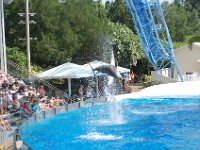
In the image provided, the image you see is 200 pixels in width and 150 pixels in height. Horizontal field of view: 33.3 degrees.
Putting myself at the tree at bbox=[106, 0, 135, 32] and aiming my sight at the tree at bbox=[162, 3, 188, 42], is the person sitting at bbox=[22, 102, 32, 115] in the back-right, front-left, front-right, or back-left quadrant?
back-right

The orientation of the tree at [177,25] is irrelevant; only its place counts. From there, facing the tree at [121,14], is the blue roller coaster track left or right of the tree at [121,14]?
left

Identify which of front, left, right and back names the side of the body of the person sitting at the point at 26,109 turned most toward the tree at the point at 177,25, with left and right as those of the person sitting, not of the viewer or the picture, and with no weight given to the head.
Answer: left

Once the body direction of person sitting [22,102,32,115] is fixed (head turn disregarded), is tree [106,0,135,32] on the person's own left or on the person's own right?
on the person's own left

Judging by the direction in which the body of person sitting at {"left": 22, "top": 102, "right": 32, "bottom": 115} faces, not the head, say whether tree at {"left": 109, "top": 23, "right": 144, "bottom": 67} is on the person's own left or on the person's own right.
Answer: on the person's own left

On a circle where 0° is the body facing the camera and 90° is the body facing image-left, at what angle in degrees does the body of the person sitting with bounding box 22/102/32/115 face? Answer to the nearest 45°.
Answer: approximately 315°

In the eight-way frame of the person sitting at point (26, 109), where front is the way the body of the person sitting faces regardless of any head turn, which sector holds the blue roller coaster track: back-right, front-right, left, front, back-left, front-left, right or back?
left
